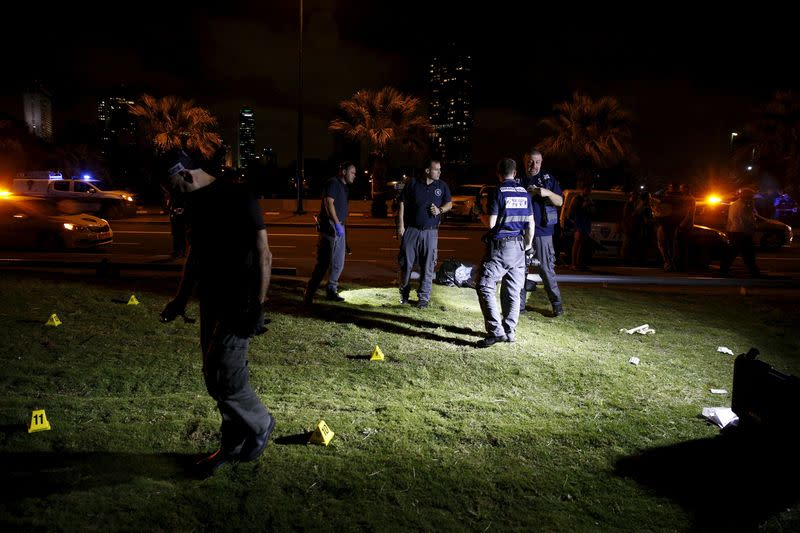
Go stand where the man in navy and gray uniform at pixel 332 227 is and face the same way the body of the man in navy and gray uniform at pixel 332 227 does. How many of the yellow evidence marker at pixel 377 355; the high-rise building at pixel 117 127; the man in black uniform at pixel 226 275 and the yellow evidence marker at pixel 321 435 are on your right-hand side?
3

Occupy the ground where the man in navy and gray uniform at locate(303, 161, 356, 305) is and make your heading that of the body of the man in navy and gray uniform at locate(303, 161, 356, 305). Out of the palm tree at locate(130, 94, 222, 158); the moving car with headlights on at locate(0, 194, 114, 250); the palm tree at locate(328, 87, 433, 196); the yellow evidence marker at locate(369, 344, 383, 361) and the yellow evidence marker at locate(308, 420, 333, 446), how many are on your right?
2

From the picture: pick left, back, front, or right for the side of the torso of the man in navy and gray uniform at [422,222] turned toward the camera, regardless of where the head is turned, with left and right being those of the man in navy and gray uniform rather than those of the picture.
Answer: front

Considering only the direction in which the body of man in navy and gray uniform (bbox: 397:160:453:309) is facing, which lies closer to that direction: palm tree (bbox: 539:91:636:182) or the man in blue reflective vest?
the man in blue reflective vest

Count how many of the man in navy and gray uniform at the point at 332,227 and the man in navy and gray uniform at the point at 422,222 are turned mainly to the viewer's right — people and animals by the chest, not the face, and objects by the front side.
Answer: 1

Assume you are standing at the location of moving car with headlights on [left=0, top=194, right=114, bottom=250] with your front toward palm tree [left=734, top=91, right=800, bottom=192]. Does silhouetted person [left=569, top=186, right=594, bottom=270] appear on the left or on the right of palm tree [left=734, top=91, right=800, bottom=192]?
right

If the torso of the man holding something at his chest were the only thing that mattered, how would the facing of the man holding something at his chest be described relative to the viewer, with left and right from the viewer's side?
facing the viewer

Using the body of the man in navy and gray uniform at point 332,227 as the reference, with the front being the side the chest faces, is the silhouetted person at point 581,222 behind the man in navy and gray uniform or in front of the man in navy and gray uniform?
in front

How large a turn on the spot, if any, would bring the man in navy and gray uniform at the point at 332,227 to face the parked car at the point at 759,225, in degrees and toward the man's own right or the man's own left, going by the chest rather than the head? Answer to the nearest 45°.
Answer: approximately 45° to the man's own left

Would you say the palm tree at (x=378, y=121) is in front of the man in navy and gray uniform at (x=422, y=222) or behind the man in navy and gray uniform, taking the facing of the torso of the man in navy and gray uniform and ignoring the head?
behind

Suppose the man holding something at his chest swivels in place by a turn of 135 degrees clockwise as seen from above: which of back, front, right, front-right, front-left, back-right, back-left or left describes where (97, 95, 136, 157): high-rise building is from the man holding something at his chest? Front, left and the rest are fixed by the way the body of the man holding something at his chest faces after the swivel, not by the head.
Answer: front

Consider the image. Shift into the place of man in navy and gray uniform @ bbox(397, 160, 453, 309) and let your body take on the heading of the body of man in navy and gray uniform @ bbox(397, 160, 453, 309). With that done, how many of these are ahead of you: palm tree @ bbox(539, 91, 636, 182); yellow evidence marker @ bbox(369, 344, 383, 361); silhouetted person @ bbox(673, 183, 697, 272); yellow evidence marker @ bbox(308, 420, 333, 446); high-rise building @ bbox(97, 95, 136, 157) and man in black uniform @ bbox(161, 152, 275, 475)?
3

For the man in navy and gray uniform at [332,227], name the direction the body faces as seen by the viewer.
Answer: to the viewer's right

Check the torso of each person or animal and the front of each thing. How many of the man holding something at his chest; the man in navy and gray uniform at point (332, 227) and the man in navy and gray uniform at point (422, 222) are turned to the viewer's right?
1
